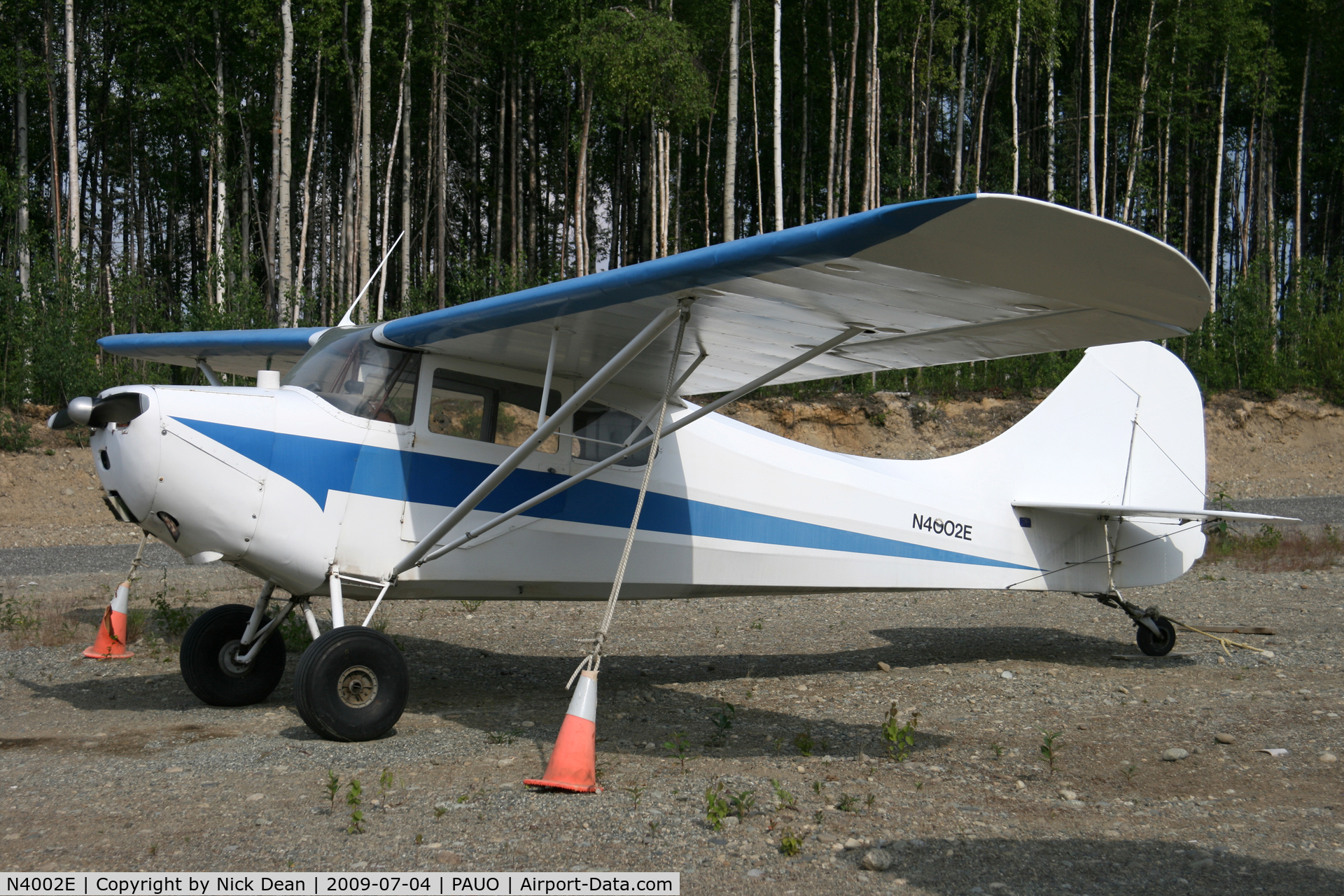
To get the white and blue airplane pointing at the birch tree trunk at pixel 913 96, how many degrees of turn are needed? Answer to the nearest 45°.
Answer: approximately 135° to its right

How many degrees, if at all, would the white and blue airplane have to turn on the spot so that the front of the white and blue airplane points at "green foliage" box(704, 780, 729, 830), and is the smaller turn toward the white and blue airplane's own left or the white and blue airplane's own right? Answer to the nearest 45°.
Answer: approximately 45° to the white and blue airplane's own left

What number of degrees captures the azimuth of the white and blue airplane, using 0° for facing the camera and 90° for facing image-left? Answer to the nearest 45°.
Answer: approximately 45°

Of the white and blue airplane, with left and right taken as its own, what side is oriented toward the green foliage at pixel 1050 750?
left

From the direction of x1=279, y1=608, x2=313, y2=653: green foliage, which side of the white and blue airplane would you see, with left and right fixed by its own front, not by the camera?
right

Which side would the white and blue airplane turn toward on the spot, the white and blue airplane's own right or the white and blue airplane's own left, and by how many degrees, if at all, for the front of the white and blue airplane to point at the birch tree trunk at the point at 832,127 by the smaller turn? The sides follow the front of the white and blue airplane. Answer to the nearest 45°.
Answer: approximately 135° to the white and blue airplane's own right

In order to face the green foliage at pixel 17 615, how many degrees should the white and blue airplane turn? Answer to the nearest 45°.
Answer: approximately 90° to its right
